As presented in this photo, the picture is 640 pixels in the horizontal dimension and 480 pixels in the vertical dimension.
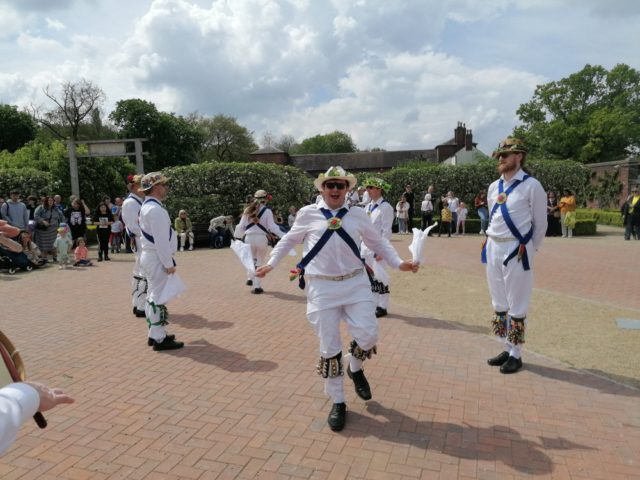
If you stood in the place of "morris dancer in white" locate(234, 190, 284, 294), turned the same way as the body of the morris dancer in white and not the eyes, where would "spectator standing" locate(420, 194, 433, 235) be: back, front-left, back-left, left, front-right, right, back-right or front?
front-right

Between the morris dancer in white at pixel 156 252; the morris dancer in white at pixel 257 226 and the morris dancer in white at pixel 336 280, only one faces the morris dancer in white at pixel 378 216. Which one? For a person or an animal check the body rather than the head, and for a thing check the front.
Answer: the morris dancer in white at pixel 156 252

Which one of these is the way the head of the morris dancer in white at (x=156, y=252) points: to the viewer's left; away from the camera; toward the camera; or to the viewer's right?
to the viewer's right

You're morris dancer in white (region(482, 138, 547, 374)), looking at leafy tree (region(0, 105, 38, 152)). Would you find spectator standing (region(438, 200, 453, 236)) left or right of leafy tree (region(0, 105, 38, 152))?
right

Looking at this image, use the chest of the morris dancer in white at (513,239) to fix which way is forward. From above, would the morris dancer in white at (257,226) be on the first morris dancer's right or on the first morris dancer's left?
on the first morris dancer's right

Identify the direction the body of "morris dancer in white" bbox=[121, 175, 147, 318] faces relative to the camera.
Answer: to the viewer's right

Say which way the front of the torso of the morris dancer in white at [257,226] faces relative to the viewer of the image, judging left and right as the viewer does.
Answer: facing away from the viewer

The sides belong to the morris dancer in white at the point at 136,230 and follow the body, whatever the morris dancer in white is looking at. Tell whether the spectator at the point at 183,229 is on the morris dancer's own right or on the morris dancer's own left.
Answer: on the morris dancer's own left

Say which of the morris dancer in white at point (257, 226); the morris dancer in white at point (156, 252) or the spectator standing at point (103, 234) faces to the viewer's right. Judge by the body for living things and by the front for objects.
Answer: the morris dancer in white at point (156, 252)

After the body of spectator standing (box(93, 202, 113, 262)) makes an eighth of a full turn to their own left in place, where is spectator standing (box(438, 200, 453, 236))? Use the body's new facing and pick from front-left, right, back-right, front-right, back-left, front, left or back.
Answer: front-left

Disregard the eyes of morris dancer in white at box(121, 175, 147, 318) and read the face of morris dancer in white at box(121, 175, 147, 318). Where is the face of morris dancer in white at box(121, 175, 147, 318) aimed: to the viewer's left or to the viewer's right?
to the viewer's right
